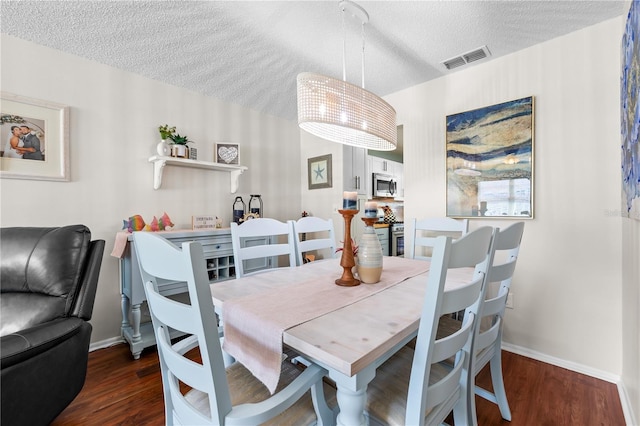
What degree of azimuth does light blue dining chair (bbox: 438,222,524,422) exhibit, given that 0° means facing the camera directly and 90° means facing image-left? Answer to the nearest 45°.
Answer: approximately 135°

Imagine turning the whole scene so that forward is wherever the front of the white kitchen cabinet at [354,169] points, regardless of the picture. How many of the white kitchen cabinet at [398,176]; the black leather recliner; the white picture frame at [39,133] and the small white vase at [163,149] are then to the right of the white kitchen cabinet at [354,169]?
3

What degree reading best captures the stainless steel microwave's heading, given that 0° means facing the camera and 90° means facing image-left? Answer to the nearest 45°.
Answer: approximately 315°

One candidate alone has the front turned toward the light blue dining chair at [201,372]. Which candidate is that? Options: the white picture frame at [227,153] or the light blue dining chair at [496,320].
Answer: the white picture frame

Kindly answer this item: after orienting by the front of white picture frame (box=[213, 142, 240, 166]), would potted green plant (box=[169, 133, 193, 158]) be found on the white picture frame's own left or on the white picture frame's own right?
on the white picture frame's own right

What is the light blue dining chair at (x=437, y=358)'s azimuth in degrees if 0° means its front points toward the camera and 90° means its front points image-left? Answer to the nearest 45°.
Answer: approximately 135°
